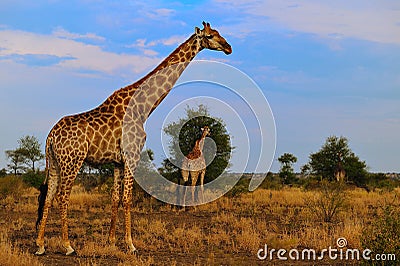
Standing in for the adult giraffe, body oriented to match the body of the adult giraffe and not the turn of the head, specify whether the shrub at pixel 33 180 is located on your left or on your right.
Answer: on your left

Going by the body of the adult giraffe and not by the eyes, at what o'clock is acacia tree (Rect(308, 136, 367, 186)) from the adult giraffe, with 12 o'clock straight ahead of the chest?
The acacia tree is roughly at 10 o'clock from the adult giraffe.

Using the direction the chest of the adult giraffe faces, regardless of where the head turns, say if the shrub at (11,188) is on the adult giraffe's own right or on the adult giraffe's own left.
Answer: on the adult giraffe's own left

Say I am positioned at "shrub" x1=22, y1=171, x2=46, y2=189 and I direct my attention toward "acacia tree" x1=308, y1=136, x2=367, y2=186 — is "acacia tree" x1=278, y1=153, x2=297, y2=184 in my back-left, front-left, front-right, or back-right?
front-left

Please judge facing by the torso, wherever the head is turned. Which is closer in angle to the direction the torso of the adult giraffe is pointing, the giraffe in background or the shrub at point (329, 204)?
the shrub

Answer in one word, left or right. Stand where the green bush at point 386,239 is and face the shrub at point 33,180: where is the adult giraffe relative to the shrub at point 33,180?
left

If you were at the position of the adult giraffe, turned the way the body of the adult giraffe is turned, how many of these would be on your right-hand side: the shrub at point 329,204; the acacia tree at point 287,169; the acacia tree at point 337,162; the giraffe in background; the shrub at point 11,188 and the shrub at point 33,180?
0

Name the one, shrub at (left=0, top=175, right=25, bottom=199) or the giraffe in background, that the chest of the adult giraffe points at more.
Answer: the giraffe in background

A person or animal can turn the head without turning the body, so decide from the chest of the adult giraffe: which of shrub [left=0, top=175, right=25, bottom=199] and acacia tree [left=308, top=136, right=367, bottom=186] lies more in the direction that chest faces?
the acacia tree

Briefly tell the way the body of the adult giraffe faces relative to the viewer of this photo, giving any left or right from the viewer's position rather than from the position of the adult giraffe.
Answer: facing to the right of the viewer

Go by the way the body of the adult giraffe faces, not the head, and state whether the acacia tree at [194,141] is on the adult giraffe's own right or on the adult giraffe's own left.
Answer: on the adult giraffe's own left

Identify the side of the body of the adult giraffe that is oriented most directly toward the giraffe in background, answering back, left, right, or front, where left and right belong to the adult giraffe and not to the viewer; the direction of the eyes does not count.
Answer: left

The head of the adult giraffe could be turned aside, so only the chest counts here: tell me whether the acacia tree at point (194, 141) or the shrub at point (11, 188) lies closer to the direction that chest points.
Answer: the acacia tree

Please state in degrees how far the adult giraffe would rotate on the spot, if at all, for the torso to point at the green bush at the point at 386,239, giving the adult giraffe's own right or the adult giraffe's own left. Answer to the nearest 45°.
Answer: approximately 45° to the adult giraffe's own right

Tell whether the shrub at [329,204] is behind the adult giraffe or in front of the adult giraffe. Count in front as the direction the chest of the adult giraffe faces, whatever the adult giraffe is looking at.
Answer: in front

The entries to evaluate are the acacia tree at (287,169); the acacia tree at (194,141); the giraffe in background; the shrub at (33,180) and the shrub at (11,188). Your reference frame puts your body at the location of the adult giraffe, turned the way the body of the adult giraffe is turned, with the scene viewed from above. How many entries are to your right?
0

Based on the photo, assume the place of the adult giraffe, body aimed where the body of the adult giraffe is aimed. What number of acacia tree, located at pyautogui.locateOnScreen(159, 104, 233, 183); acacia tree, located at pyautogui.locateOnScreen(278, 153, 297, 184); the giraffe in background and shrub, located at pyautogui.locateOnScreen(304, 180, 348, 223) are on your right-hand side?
0

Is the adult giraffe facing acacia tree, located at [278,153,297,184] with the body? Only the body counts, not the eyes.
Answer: no
